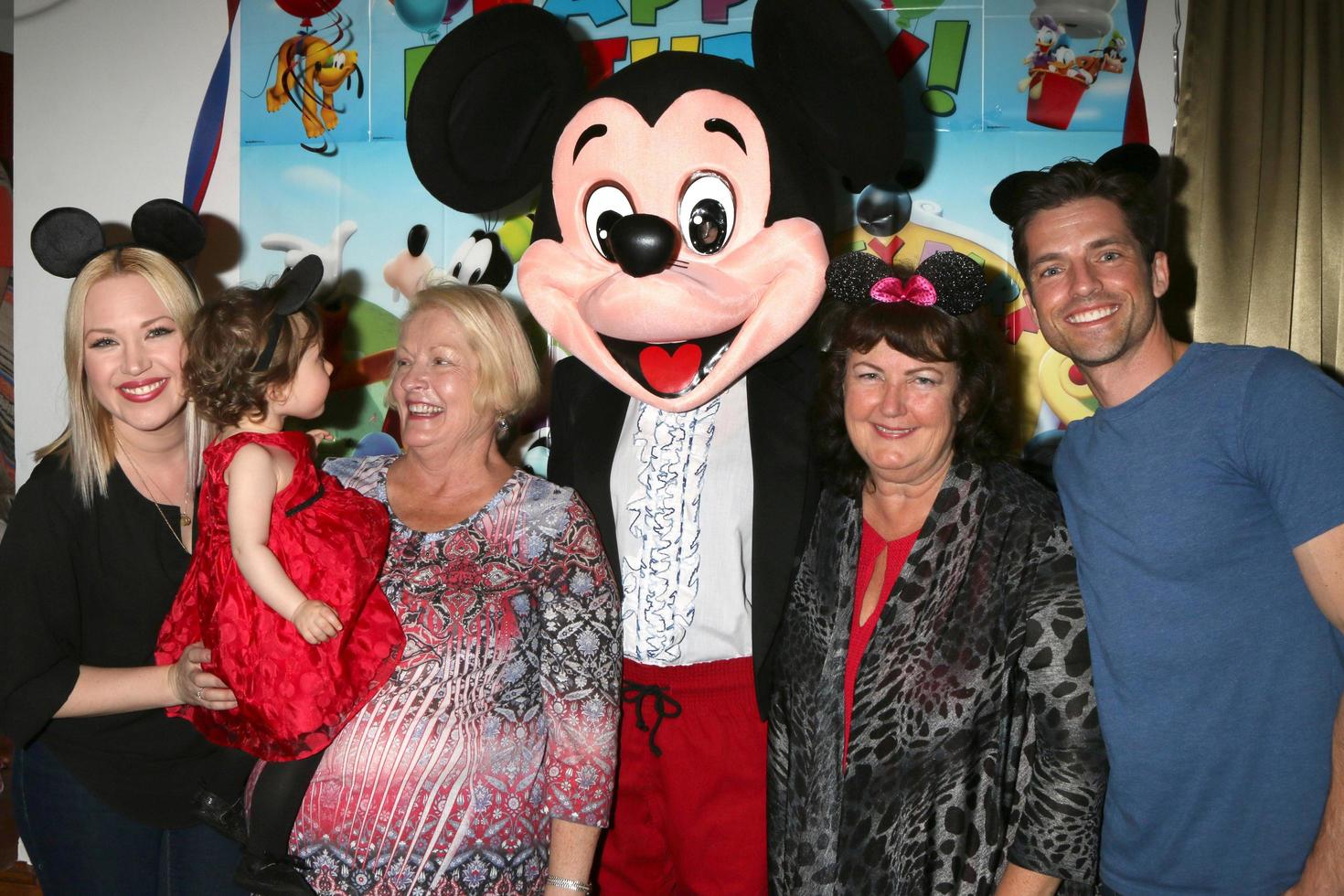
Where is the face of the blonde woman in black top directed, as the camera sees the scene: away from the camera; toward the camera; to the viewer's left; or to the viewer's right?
toward the camera

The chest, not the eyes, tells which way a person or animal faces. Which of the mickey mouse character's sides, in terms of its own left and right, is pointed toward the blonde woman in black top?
right

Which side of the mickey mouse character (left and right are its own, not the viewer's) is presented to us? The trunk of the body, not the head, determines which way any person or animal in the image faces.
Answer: front

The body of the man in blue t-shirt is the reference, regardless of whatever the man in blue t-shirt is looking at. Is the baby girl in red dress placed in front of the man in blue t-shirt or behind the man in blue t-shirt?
in front

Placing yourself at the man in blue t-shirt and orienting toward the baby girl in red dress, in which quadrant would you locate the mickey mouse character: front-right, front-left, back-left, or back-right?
front-right

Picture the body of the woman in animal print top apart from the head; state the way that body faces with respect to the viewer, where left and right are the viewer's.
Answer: facing the viewer and to the left of the viewer

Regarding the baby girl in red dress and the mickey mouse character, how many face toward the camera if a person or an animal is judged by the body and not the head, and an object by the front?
1

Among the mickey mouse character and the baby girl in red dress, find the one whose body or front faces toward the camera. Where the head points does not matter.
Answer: the mickey mouse character

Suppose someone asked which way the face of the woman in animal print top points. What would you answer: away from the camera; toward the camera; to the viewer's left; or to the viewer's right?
toward the camera

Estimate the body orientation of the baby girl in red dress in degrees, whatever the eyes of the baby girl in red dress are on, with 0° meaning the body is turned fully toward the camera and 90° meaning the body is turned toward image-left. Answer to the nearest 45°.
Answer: approximately 270°

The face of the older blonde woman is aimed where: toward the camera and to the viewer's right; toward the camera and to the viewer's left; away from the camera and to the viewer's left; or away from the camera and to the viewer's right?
toward the camera and to the viewer's left
